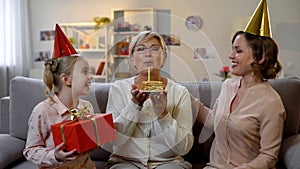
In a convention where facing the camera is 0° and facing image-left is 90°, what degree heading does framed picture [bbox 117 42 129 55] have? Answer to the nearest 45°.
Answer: approximately 0°

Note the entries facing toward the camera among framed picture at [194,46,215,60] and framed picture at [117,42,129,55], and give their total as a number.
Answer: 2

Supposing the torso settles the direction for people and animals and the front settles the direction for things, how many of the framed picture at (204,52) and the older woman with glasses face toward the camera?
2

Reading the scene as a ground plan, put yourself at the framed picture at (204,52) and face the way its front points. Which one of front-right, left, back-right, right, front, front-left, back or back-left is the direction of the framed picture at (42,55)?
back-right
